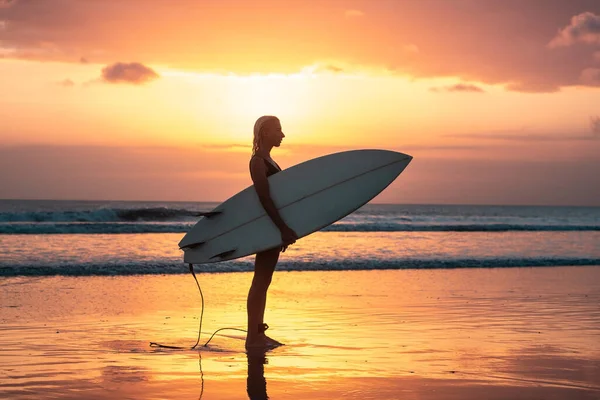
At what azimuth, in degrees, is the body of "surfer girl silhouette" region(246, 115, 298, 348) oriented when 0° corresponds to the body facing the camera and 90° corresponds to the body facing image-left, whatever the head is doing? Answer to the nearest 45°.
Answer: approximately 270°
